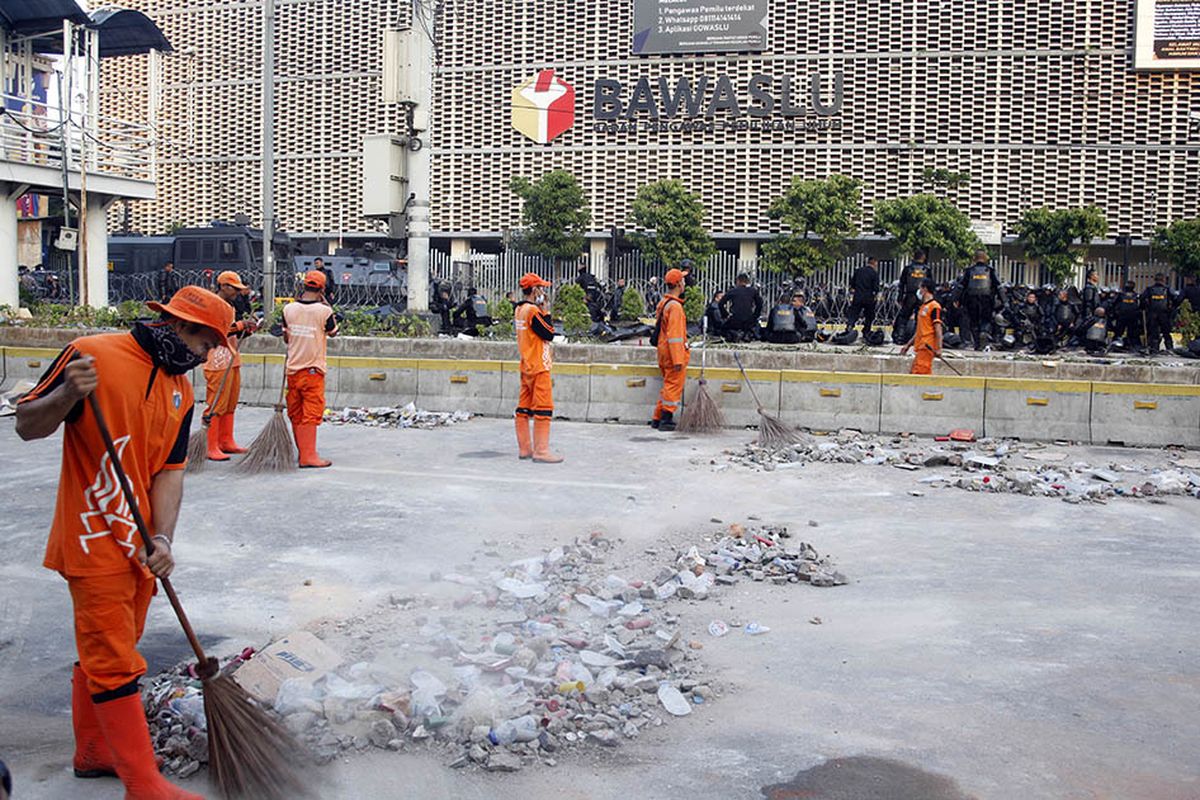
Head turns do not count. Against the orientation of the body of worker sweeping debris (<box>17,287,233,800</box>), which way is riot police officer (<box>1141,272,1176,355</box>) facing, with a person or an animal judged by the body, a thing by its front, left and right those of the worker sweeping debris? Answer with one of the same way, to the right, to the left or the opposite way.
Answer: to the left

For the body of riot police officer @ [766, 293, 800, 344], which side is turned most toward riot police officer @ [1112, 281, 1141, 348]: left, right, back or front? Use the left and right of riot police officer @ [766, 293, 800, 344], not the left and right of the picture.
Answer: right

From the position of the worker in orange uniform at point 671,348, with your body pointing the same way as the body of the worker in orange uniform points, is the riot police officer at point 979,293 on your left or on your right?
on your left

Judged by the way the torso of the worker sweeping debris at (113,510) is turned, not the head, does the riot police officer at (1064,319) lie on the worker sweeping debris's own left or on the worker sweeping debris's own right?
on the worker sweeping debris's own left

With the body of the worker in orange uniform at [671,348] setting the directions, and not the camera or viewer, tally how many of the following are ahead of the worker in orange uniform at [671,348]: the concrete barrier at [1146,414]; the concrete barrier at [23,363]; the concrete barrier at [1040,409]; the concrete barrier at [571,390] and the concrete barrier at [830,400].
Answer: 3

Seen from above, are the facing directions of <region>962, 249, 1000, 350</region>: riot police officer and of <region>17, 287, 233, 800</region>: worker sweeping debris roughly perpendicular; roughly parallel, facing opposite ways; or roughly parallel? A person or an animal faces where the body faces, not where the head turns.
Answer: roughly perpendicular

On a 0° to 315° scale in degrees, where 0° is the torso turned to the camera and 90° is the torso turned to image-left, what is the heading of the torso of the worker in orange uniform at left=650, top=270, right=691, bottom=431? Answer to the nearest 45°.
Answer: approximately 270°

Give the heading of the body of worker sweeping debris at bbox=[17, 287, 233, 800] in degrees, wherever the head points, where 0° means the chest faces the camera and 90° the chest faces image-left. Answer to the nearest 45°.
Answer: approximately 315°
